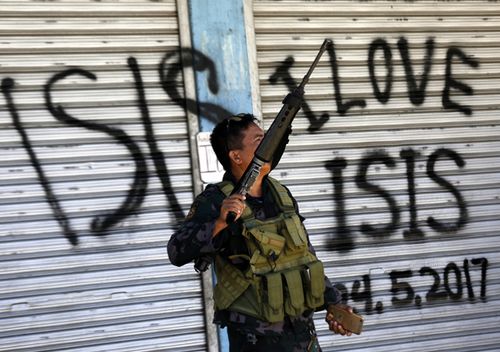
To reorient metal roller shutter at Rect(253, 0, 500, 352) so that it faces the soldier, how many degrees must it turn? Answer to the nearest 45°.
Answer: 0° — it already faces them

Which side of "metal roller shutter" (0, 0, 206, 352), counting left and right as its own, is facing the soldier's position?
front

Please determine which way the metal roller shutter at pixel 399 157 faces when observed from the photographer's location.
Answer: facing the viewer

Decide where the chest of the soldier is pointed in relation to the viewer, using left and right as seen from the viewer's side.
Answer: facing the viewer and to the right of the viewer

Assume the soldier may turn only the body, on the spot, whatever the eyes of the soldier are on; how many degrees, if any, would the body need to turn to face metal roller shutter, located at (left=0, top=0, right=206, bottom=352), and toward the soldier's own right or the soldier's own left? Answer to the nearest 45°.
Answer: approximately 180°

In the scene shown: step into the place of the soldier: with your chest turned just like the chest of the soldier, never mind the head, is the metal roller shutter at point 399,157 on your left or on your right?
on your left

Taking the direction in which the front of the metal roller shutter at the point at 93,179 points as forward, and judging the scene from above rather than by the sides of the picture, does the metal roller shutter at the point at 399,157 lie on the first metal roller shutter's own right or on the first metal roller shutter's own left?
on the first metal roller shutter's own left

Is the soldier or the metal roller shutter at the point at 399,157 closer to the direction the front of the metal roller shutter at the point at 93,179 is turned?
the soldier

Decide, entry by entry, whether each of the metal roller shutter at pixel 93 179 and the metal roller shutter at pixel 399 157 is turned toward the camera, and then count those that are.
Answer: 2

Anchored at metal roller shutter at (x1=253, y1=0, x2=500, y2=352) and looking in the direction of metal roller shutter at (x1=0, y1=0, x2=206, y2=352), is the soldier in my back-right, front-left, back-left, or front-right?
front-left

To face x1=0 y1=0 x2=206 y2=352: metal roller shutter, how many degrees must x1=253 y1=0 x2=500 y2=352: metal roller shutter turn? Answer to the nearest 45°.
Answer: approximately 45° to its right

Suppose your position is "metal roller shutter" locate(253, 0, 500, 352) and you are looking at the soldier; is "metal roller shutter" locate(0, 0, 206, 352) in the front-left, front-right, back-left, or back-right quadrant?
front-right

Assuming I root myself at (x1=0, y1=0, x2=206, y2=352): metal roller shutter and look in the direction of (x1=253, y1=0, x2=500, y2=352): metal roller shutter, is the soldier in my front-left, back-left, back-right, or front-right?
front-right

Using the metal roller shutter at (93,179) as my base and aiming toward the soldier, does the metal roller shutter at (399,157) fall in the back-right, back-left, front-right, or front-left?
front-left
